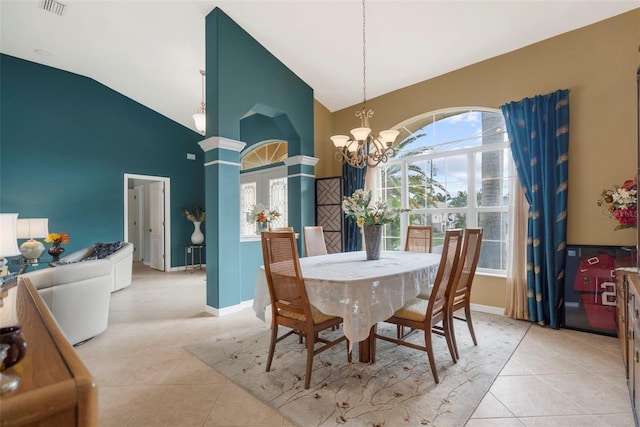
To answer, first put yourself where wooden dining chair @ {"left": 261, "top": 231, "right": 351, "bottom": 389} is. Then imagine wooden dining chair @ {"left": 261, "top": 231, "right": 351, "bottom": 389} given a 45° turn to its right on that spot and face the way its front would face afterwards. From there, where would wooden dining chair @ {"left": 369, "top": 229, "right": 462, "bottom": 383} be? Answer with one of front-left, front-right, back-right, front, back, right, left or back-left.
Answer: front

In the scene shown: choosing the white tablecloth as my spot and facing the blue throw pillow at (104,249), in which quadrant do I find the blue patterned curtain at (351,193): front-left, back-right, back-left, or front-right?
front-right

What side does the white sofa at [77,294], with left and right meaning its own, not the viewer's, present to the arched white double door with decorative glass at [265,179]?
right

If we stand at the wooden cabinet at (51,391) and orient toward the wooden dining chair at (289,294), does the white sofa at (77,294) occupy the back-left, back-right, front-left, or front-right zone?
front-left

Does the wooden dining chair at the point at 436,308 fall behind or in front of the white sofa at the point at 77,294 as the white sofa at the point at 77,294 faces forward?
behind

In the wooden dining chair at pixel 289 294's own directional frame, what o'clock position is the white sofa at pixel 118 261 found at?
The white sofa is roughly at 9 o'clock from the wooden dining chair.

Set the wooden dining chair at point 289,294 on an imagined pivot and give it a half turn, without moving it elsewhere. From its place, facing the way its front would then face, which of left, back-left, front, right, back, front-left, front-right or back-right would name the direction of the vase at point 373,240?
back

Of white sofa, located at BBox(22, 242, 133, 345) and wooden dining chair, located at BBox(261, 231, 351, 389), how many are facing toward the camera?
0

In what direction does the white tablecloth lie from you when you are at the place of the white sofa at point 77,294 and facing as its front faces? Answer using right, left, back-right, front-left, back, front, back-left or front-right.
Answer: back

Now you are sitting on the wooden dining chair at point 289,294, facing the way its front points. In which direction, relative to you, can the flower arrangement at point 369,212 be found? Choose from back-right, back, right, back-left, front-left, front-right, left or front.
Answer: front

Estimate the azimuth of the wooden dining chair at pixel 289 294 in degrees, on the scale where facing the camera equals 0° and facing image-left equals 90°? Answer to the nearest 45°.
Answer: approximately 225°

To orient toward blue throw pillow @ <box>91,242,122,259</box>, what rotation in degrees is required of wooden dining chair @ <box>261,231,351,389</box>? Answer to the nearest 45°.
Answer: approximately 90° to its left

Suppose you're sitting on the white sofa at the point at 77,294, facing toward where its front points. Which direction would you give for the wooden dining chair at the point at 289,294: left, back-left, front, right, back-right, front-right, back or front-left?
back

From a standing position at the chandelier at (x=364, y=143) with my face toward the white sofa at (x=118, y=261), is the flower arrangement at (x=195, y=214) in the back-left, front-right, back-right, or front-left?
front-right
